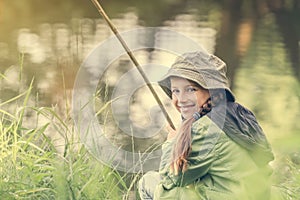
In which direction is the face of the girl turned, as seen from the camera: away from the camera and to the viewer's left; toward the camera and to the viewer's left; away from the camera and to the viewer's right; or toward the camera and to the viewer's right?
toward the camera and to the viewer's left

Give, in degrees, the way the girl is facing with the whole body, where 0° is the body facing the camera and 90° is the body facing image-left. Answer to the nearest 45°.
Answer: approximately 90°
